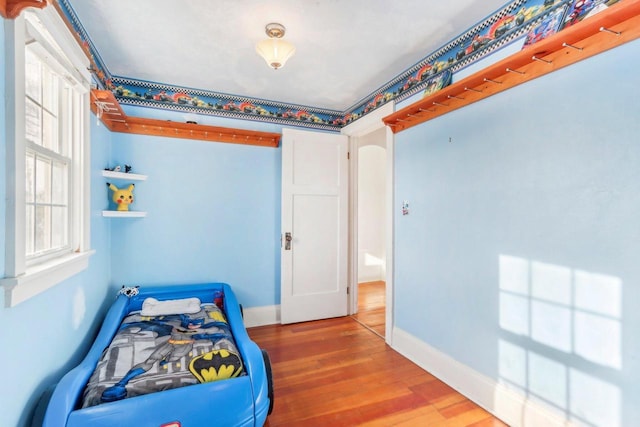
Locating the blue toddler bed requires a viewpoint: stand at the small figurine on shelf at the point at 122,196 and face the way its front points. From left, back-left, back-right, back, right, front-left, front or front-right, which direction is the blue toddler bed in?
front-right

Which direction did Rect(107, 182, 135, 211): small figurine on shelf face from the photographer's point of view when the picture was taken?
facing the viewer and to the right of the viewer

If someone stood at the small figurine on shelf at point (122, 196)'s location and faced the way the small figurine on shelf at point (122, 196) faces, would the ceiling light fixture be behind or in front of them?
in front

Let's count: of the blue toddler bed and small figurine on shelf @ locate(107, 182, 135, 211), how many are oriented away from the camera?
0

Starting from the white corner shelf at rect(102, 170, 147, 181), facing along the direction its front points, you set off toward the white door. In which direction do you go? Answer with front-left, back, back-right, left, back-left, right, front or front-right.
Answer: front-left

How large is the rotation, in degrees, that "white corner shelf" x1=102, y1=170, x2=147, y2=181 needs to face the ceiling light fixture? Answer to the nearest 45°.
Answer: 0° — it already faces it

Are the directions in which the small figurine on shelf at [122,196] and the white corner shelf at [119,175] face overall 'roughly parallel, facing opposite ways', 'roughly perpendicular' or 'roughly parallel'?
roughly parallel

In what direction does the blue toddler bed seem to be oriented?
toward the camera
